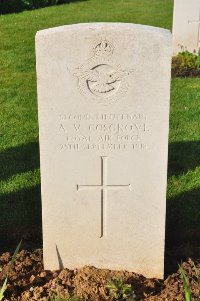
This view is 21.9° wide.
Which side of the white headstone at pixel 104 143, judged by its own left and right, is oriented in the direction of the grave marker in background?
back

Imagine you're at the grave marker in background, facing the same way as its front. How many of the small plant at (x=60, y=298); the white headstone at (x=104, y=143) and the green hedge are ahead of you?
2

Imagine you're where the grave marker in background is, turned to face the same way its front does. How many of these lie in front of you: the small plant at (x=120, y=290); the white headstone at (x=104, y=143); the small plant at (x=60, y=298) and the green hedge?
3

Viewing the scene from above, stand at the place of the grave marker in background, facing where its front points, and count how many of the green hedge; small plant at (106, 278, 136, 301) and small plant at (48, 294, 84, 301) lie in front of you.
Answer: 2

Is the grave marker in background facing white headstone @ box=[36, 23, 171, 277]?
yes

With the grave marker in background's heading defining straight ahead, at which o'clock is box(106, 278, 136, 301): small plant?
The small plant is roughly at 12 o'clock from the grave marker in background.

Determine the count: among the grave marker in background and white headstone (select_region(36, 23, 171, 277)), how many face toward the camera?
2

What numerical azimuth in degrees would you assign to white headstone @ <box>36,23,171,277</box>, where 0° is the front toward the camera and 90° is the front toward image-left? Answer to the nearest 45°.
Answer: approximately 0°

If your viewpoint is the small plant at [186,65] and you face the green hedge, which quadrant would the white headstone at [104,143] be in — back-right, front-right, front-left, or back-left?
back-left

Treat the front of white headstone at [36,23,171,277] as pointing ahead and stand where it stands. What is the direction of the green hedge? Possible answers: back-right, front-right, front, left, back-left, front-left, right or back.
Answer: back
